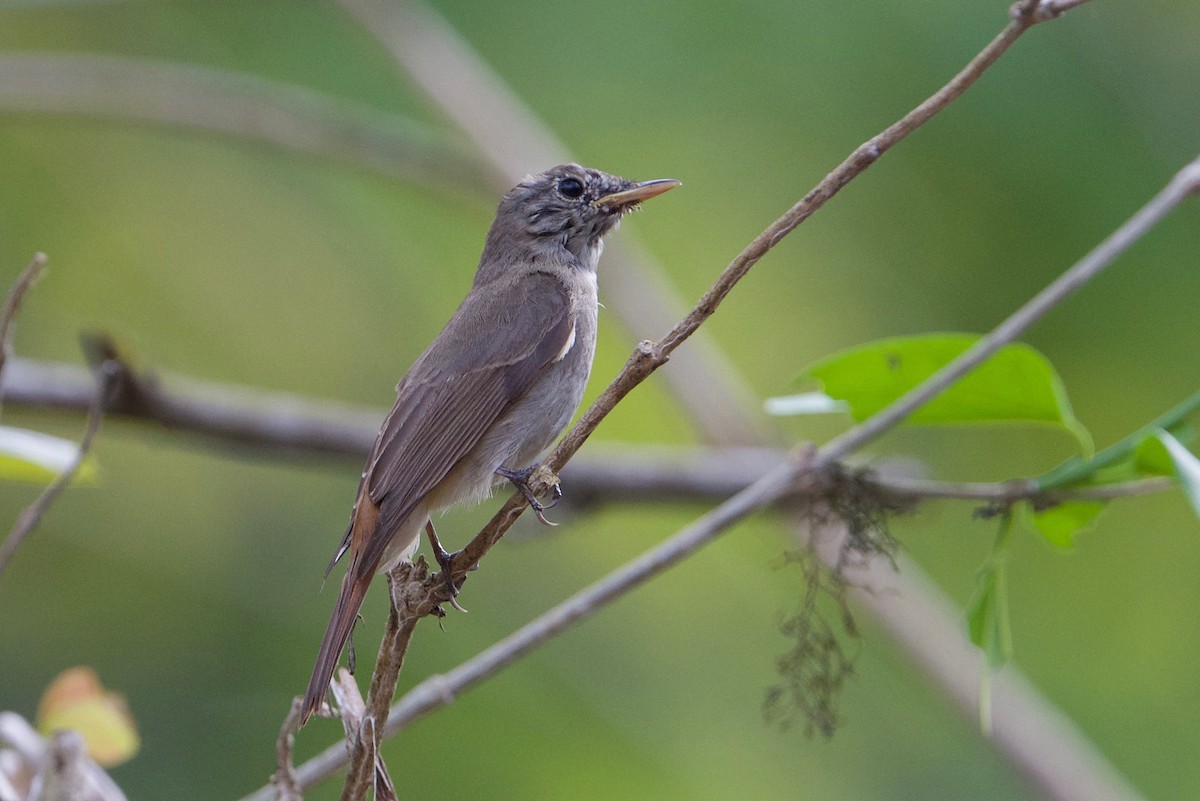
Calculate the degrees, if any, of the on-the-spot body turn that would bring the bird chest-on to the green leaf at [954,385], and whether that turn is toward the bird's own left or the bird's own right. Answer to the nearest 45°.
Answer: approximately 45° to the bird's own right

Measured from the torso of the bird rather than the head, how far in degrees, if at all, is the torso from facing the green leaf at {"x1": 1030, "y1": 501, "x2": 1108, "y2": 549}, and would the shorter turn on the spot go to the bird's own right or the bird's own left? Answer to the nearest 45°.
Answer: approximately 45° to the bird's own right

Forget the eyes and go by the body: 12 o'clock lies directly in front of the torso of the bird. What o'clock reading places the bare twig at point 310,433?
The bare twig is roughly at 8 o'clock from the bird.

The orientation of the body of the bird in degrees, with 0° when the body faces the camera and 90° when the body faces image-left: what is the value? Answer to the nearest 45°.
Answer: approximately 270°
